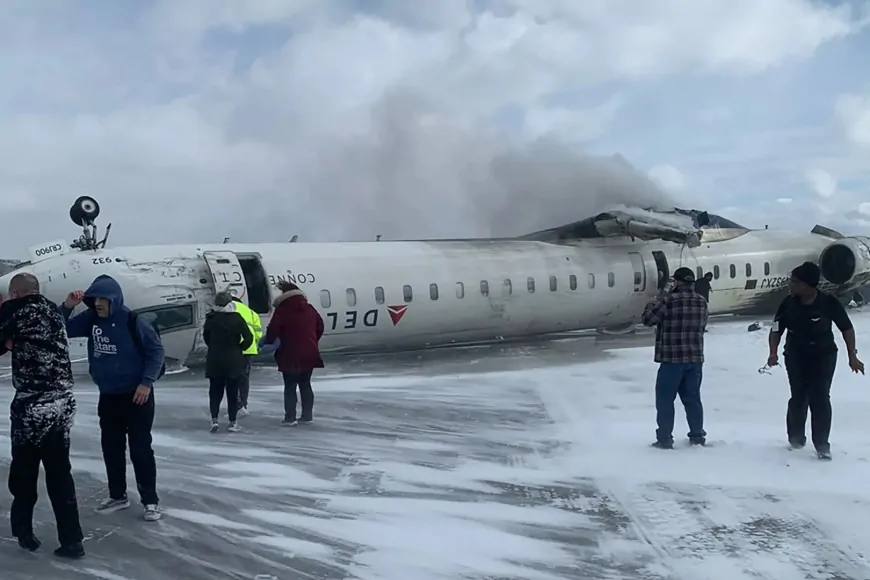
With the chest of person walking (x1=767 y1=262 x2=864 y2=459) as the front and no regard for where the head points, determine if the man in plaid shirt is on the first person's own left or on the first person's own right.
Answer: on the first person's own right

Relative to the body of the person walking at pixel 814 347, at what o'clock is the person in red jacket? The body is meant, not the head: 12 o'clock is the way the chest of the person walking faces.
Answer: The person in red jacket is roughly at 3 o'clock from the person walking.

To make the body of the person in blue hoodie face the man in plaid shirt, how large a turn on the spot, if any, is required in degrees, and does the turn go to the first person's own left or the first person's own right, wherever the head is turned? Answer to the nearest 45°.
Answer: approximately 135° to the first person's own left

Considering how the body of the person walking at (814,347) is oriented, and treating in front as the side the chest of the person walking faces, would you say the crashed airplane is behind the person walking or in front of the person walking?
behind

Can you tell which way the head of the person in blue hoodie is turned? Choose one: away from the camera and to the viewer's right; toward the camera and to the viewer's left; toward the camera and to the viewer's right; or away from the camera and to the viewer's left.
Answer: toward the camera and to the viewer's left

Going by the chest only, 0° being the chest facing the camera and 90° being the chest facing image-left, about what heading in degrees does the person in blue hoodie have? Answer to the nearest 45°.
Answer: approximately 45°

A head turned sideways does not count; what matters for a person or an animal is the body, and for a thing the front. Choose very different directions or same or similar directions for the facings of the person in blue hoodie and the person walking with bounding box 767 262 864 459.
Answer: same or similar directions

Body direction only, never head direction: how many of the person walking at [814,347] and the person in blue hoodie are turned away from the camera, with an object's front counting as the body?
0

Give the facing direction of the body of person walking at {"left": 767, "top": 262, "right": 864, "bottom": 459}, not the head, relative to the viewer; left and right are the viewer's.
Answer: facing the viewer

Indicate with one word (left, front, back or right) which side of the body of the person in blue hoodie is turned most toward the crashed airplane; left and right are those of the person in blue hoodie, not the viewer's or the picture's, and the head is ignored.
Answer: back

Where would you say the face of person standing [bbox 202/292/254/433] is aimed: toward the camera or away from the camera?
away from the camera

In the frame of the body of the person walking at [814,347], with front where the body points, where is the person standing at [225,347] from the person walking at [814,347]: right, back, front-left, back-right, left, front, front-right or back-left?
right

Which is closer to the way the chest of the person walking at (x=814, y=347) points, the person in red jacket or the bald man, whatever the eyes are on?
the bald man
